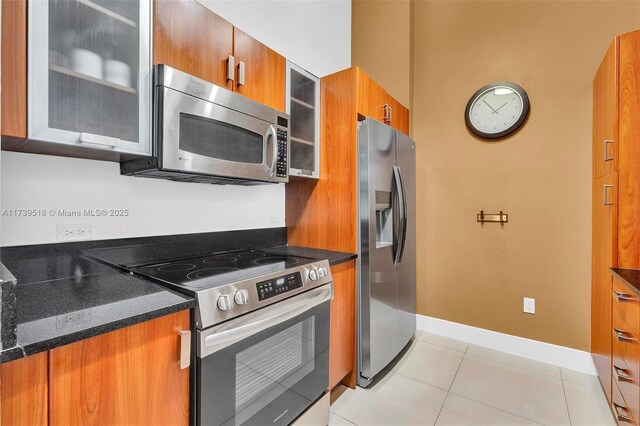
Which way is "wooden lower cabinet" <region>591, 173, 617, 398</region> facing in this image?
to the viewer's left

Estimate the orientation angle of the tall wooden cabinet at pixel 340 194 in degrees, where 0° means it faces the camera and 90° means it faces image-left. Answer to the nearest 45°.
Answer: approximately 315°

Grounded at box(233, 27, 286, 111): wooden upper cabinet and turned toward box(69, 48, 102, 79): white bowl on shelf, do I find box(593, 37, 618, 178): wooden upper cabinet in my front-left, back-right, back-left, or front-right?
back-left

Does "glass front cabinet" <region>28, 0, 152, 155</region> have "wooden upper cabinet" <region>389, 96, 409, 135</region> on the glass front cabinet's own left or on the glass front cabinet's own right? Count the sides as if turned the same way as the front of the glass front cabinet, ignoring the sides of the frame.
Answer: on the glass front cabinet's own left

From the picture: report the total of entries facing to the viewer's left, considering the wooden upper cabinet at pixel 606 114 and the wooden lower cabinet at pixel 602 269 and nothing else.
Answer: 2

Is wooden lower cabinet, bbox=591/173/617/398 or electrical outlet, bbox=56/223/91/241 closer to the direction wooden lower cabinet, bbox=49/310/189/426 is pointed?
the wooden lower cabinet
